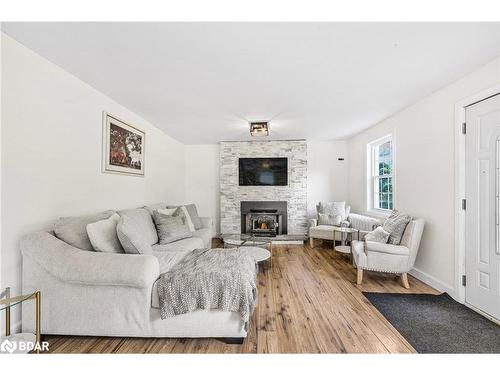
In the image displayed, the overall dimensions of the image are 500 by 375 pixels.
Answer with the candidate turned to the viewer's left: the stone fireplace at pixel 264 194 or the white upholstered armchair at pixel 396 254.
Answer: the white upholstered armchair

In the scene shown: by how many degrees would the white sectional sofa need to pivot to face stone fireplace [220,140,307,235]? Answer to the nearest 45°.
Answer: approximately 45° to its left

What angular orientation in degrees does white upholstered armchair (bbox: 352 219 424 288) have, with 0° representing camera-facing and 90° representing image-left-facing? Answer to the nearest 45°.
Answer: approximately 90°

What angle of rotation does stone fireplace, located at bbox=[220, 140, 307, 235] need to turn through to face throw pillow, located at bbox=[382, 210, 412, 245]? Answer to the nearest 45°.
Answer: approximately 45° to its left

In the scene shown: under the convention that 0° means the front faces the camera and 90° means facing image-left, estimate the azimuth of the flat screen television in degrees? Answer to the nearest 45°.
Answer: approximately 0°

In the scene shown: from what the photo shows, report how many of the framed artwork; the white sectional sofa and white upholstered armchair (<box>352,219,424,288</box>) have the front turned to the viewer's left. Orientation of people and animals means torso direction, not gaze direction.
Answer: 1

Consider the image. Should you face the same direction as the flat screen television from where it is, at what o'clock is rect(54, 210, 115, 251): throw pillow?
The throw pillow is roughly at 1 o'clock from the flat screen television.

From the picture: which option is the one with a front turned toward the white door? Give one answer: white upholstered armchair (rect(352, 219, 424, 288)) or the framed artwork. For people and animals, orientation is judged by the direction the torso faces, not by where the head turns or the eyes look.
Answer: the framed artwork

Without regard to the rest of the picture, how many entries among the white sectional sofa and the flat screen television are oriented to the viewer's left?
0

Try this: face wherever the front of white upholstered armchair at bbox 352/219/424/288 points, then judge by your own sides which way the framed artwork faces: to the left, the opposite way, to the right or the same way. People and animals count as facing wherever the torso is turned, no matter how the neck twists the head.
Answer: the opposite way

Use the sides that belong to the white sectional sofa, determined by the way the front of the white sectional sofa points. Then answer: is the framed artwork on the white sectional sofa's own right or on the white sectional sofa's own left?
on the white sectional sofa's own left

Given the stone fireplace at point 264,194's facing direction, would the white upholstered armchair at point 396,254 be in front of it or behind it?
in front

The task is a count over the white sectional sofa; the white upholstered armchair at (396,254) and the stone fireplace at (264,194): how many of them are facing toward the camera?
1

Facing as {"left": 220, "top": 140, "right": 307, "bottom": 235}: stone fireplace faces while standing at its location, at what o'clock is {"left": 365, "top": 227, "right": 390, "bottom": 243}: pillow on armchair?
The pillow on armchair is roughly at 11 o'clock from the stone fireplace.

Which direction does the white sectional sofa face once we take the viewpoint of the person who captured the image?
facing to the right of the viewer
